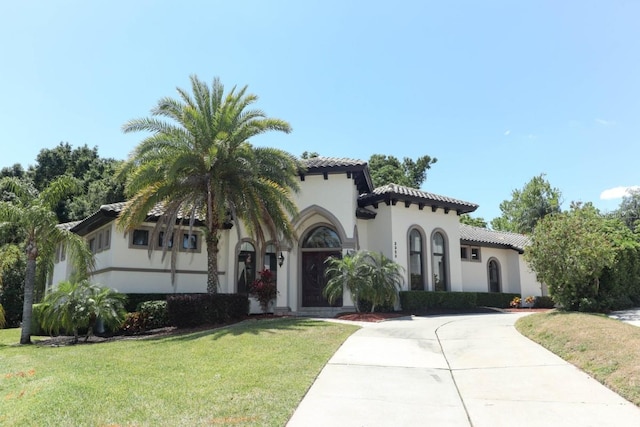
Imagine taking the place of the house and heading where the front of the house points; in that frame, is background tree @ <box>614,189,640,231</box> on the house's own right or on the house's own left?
on the house's own left

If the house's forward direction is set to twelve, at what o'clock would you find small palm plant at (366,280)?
The small palm plant is roughly at 11 o'clock from the house.

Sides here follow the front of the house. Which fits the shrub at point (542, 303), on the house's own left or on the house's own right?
on the house's own left

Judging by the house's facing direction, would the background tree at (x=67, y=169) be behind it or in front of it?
behind

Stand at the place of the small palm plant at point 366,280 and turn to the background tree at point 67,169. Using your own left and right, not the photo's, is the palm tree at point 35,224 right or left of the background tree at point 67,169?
left

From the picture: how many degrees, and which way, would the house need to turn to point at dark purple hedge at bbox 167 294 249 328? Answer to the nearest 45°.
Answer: approximately 45° to its right

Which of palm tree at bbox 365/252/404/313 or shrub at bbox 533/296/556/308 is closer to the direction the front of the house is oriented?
the palm tree

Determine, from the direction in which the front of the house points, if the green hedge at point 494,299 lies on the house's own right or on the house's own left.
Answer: on the house's own left

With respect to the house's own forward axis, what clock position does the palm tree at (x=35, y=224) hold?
The palm tree is roughly at 2 o'clock from the house.

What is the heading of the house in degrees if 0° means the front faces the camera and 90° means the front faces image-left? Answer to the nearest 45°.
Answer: approximately 0°
